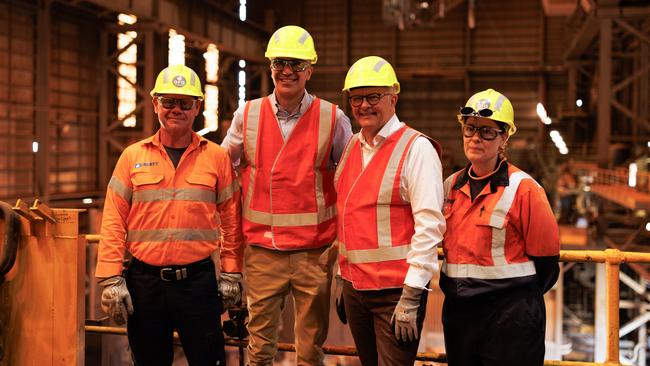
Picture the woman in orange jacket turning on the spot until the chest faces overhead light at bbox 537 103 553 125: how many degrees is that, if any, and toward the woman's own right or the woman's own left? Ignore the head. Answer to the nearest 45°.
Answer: approximately 135° to the woman's own right

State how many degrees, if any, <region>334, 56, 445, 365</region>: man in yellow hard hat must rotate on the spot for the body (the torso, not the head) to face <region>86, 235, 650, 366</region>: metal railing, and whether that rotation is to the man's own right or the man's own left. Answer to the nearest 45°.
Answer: approximately 180°

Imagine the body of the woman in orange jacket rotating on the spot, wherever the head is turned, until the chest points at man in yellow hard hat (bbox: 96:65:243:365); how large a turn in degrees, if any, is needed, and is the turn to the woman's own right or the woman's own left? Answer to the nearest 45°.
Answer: approximately 45° to the woman's own right

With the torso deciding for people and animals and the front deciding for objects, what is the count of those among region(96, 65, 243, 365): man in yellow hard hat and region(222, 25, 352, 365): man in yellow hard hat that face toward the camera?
2

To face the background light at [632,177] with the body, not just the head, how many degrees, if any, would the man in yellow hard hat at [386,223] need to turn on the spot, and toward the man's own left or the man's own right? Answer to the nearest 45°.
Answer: approximately 180°

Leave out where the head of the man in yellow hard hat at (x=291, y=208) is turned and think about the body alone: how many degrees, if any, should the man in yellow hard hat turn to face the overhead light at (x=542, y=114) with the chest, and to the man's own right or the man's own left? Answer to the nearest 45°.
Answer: approximately 135° to the man's own left

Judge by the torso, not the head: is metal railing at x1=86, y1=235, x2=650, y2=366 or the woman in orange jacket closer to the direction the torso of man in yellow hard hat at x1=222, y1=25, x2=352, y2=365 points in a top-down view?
the woman in orange jacket

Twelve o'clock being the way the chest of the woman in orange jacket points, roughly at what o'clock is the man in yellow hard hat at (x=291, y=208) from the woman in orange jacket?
The man in yellow hard hat is roughly at 2 o'clock from the woman in orange jacket.

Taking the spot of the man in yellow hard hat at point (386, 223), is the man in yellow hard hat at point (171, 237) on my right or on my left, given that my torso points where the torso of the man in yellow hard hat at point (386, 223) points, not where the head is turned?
on my right
